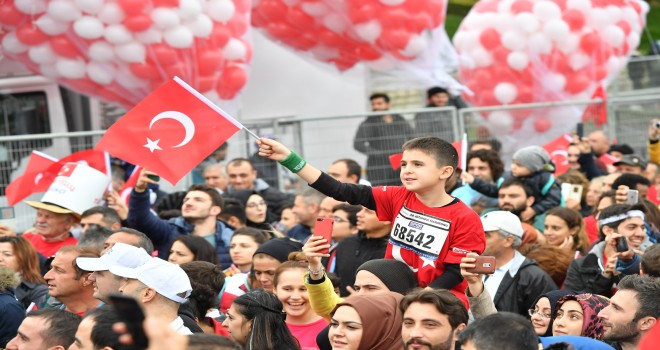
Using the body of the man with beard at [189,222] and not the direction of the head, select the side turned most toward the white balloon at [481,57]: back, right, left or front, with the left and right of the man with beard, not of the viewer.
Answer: back

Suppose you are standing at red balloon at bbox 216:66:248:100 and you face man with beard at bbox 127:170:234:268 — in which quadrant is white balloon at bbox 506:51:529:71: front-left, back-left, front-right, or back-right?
back-left

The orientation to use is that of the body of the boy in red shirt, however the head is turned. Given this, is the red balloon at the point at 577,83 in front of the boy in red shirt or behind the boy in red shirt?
behind
